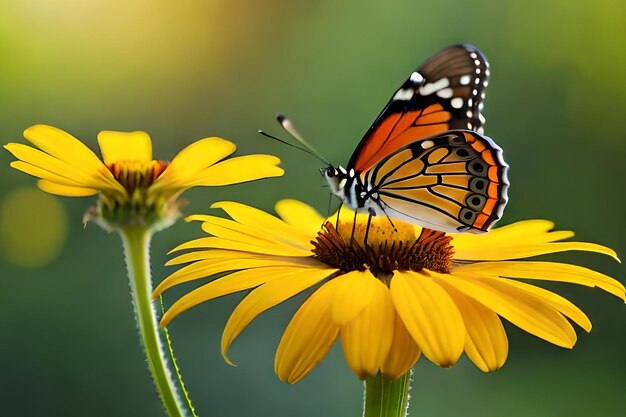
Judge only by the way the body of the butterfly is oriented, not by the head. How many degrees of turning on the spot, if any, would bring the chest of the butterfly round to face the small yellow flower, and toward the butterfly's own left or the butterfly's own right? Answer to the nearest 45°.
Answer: approximately 45° to the butterfly's own left

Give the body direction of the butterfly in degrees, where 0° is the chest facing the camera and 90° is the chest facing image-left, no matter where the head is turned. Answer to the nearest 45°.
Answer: approximately 90°
